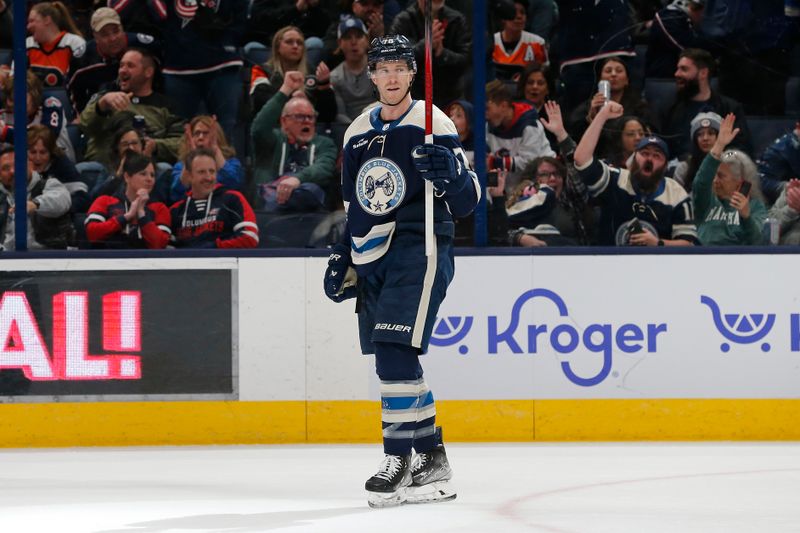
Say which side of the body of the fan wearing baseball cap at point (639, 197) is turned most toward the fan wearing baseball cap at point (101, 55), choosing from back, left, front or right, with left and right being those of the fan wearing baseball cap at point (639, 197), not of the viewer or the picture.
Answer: right

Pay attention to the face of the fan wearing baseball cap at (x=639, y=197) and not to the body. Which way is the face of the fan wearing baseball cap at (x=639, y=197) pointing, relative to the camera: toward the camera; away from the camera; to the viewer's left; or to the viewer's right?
toward the camera

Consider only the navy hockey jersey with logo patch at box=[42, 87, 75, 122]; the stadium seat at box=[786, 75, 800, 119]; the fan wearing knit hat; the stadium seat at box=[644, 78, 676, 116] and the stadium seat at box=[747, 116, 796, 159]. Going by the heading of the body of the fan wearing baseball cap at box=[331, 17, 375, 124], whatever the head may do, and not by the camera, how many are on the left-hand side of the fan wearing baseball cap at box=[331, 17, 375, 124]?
4

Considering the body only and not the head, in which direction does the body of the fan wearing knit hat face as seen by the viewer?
toward the camera

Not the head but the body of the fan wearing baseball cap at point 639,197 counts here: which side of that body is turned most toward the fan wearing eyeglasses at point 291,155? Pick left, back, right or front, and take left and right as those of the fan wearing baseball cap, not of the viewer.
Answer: right

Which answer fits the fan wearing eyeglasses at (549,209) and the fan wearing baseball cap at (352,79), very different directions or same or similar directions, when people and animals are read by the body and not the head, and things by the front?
same or similar directions

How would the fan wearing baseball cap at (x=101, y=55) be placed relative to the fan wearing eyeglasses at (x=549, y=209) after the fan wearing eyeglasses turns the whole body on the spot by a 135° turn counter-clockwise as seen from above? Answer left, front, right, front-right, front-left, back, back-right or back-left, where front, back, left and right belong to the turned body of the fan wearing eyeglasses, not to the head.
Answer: back-left

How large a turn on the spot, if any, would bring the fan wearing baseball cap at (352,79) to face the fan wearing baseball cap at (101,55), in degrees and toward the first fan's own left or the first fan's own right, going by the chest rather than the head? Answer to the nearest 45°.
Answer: approximately 90° to the first fan's own right

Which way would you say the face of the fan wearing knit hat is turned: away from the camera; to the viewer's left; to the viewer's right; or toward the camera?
toward the camera

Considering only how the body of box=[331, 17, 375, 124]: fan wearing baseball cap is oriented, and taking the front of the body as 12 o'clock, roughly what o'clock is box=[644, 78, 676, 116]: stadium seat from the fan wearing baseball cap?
The stadium seat is roughly at 9 o'clock from the fan wearing baseball cap.

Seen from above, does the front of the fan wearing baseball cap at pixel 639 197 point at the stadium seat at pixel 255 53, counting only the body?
no

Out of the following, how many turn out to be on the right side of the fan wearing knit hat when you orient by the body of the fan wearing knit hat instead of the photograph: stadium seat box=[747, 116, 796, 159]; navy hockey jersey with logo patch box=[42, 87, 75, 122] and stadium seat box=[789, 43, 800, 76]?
1

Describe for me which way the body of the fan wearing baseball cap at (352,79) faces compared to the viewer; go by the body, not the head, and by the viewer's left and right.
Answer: facing the viewer

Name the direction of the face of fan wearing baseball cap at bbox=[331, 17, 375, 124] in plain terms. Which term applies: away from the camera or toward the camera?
toward the camera

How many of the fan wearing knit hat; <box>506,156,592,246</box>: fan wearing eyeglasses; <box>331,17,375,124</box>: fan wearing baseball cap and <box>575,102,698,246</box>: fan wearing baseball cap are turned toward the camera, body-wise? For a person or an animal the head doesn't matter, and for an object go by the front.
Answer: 4

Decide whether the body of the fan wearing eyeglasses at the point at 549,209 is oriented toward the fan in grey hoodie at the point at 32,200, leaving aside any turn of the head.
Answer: no

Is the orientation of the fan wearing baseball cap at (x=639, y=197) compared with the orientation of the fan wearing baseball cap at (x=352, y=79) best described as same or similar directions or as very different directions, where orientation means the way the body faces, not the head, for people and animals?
same or similar directions

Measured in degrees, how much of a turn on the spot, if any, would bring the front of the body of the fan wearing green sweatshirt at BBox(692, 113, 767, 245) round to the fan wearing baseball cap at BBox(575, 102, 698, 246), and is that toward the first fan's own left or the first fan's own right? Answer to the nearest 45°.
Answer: approximately 45° to the first fan's own right
